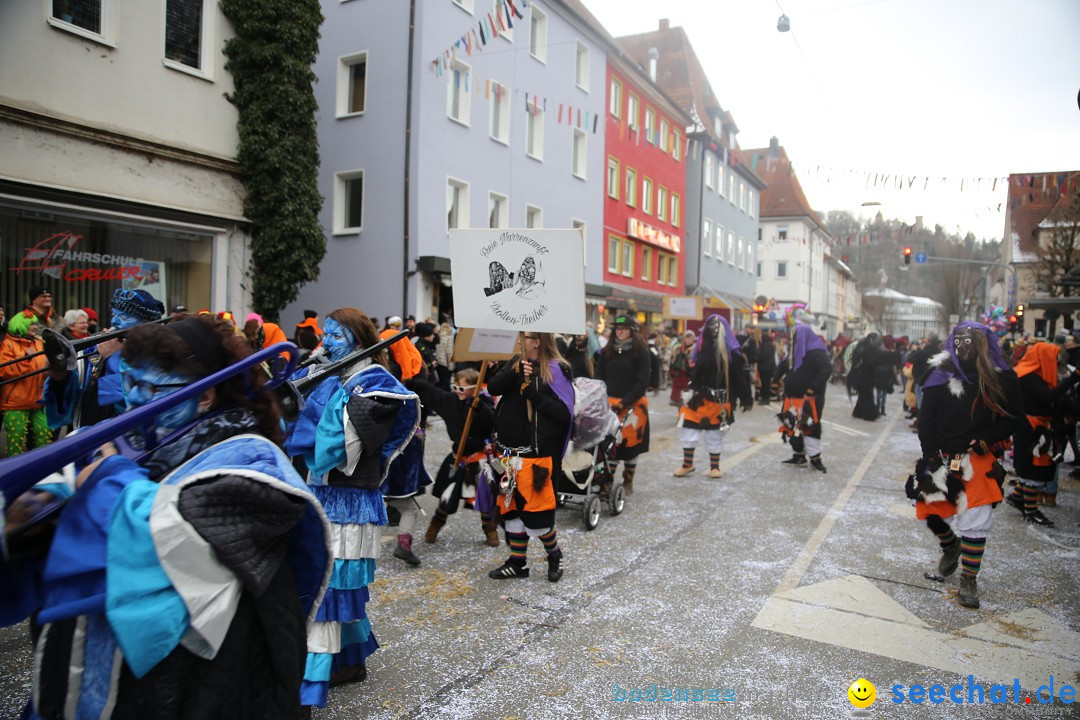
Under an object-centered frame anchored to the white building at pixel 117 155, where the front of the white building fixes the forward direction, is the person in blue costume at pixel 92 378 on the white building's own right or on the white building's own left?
on the white building's own right

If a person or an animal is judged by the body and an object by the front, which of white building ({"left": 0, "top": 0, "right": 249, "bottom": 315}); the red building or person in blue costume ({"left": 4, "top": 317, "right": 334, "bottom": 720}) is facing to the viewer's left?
the person in blue costume

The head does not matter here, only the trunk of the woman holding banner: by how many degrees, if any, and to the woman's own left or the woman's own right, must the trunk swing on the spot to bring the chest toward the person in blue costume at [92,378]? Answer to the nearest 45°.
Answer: approximately 45° to the woman's own right

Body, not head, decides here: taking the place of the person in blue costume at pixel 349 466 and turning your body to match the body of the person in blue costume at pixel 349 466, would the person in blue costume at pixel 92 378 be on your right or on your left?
on your right

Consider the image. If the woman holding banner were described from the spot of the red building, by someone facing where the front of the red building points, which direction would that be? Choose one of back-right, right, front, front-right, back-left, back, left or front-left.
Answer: front-right

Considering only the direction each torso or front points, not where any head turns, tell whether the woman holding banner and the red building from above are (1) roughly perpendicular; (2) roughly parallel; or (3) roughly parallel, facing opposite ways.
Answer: roughly perpendicular

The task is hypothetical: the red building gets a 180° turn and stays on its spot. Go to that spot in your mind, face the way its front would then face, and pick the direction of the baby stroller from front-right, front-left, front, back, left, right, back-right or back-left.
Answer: back-left

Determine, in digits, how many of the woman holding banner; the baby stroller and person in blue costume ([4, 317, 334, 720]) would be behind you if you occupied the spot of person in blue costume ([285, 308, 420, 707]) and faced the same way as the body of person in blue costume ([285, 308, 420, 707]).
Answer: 2

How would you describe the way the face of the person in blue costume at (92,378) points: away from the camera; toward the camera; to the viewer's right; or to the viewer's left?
to the viewer's left

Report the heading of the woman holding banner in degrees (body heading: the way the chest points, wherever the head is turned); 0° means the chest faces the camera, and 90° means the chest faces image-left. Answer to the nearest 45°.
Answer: approximately 45°

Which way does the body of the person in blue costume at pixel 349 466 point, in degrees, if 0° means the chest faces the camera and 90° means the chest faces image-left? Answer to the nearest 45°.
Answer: approximately 45°

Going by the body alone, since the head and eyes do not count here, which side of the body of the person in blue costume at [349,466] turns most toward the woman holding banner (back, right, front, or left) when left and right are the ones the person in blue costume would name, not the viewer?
back

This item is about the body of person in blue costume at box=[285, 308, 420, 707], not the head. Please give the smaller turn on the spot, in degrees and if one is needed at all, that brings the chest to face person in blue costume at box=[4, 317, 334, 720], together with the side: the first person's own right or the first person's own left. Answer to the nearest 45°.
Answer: approximately 45° to the first person's own left

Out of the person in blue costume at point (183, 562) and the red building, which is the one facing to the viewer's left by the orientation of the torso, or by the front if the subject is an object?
the person in blue costume

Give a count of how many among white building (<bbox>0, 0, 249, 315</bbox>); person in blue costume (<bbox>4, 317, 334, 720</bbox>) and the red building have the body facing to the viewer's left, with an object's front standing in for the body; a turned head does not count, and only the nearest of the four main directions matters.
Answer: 1

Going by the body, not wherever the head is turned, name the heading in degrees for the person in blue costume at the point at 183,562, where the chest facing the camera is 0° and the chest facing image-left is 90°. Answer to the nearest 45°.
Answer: approximately 90°
